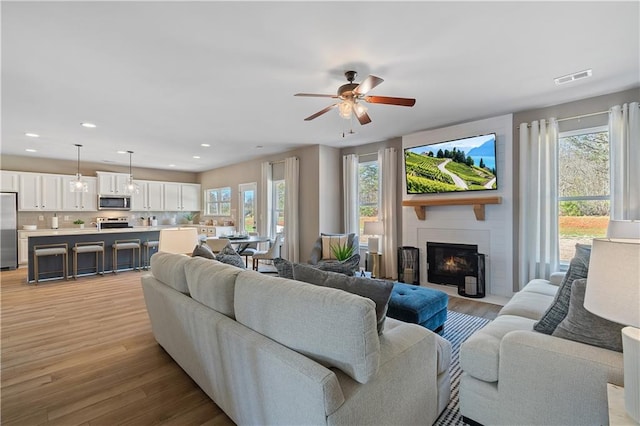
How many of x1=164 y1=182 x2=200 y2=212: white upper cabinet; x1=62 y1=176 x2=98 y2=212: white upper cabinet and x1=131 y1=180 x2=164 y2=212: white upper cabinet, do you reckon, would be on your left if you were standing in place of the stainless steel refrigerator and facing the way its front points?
3

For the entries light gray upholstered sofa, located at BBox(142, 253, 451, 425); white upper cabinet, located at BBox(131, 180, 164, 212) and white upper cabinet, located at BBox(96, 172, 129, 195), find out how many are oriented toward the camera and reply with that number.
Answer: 2

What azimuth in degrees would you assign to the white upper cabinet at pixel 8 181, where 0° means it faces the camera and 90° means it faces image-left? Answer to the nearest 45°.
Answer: approximately 0°

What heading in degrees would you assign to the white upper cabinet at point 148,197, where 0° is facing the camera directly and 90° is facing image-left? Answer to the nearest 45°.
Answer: approximately 0°

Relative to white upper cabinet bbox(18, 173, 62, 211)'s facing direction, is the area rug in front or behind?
in front
